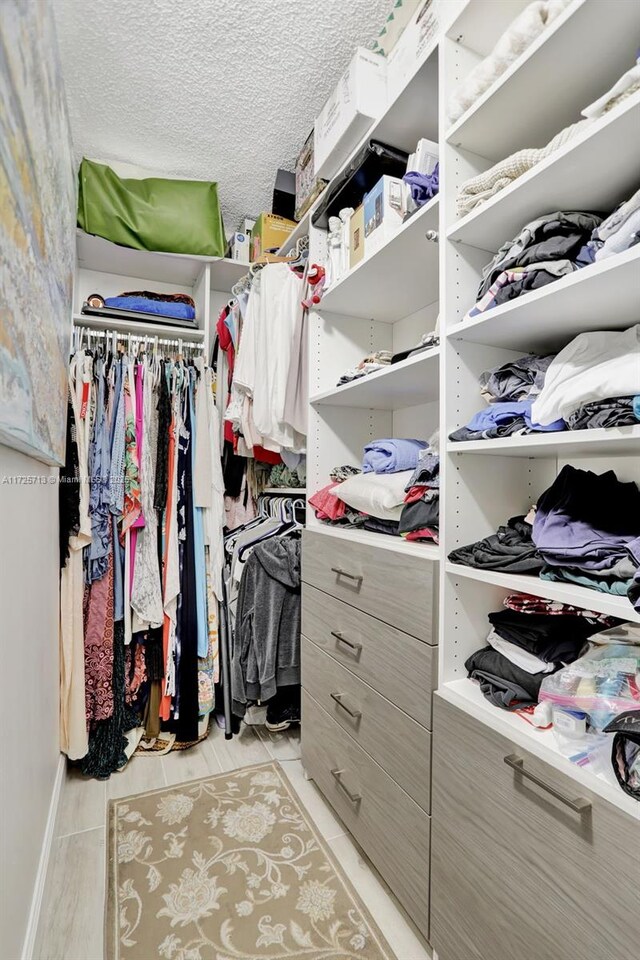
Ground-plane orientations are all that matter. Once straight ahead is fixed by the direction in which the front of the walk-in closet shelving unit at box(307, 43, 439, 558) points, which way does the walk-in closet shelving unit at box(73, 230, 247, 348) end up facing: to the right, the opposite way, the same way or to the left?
to the left

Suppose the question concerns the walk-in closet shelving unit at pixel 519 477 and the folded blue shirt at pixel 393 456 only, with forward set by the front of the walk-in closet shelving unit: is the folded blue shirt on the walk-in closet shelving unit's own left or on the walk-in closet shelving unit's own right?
on the walk-in closet shelving unit's own right

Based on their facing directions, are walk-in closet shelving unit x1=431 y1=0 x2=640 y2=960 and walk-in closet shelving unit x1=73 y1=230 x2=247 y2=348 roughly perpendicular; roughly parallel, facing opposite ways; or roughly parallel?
roughly perpendicular

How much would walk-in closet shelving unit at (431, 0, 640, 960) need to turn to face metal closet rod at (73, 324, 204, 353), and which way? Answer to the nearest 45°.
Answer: approximately 45° to its right

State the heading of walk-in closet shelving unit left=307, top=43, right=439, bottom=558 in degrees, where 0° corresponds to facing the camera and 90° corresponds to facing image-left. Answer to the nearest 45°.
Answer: approximately 45°

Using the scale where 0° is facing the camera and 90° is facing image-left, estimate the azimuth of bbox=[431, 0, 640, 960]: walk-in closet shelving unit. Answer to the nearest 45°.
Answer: approximately 45°

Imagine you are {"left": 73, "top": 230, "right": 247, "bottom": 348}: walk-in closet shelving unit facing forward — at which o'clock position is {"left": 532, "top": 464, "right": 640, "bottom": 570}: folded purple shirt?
The folded purple shirt is roughly at 11 o'clock from the walk-in closet shelving unit.
